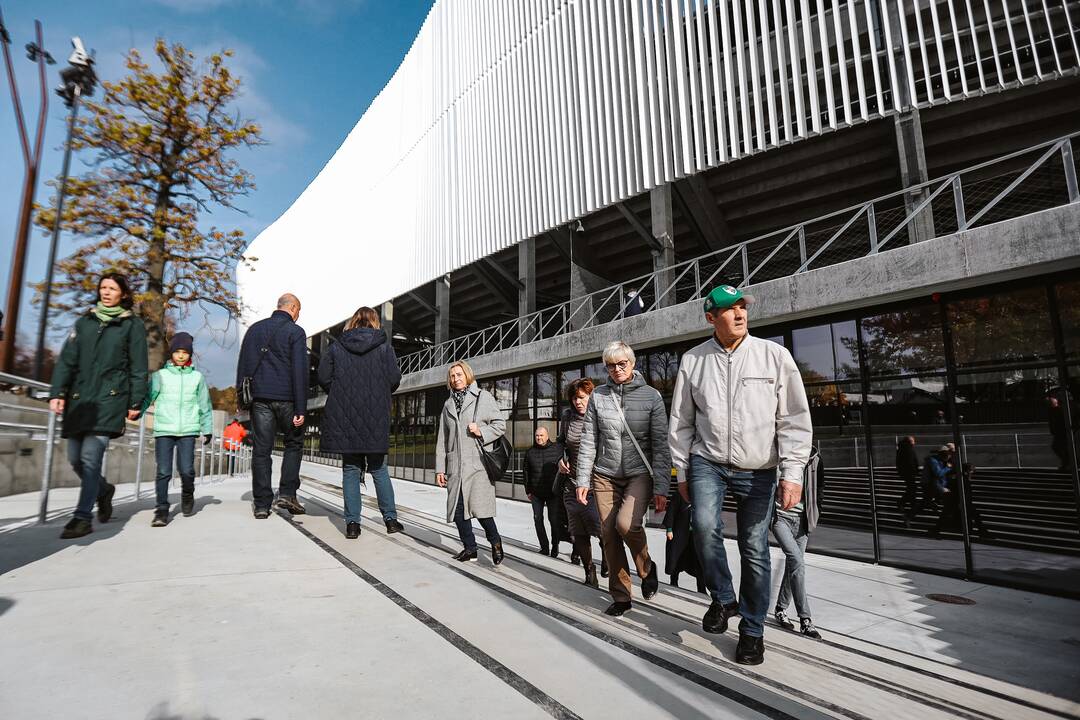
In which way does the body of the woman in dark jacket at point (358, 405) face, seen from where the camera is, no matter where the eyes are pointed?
away from the camera

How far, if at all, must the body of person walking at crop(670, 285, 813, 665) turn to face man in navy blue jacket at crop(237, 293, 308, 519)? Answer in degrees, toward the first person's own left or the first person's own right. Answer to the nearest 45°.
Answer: approximately 90° to the first person's own right

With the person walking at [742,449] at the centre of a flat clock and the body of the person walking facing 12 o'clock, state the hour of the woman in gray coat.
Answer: The woman in gray coat is roughly at 4 o'clock from the person walking.

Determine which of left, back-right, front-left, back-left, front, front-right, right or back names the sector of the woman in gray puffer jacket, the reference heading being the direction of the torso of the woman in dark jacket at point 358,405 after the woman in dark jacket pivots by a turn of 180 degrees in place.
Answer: front-left

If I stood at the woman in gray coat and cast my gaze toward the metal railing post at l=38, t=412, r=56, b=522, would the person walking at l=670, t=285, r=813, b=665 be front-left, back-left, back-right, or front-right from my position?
back-left

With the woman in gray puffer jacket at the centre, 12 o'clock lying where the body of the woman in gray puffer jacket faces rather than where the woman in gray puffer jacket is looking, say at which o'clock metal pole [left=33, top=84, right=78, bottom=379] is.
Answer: The metal pole is roughly at 4 o'clock from the woman in gray puffer jacket.

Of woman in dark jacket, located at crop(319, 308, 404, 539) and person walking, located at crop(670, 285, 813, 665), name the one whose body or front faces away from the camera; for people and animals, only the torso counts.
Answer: the woman in dark jacket

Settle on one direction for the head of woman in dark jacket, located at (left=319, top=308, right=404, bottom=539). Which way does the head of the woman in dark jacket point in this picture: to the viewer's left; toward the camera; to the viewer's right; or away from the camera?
away from the camera
